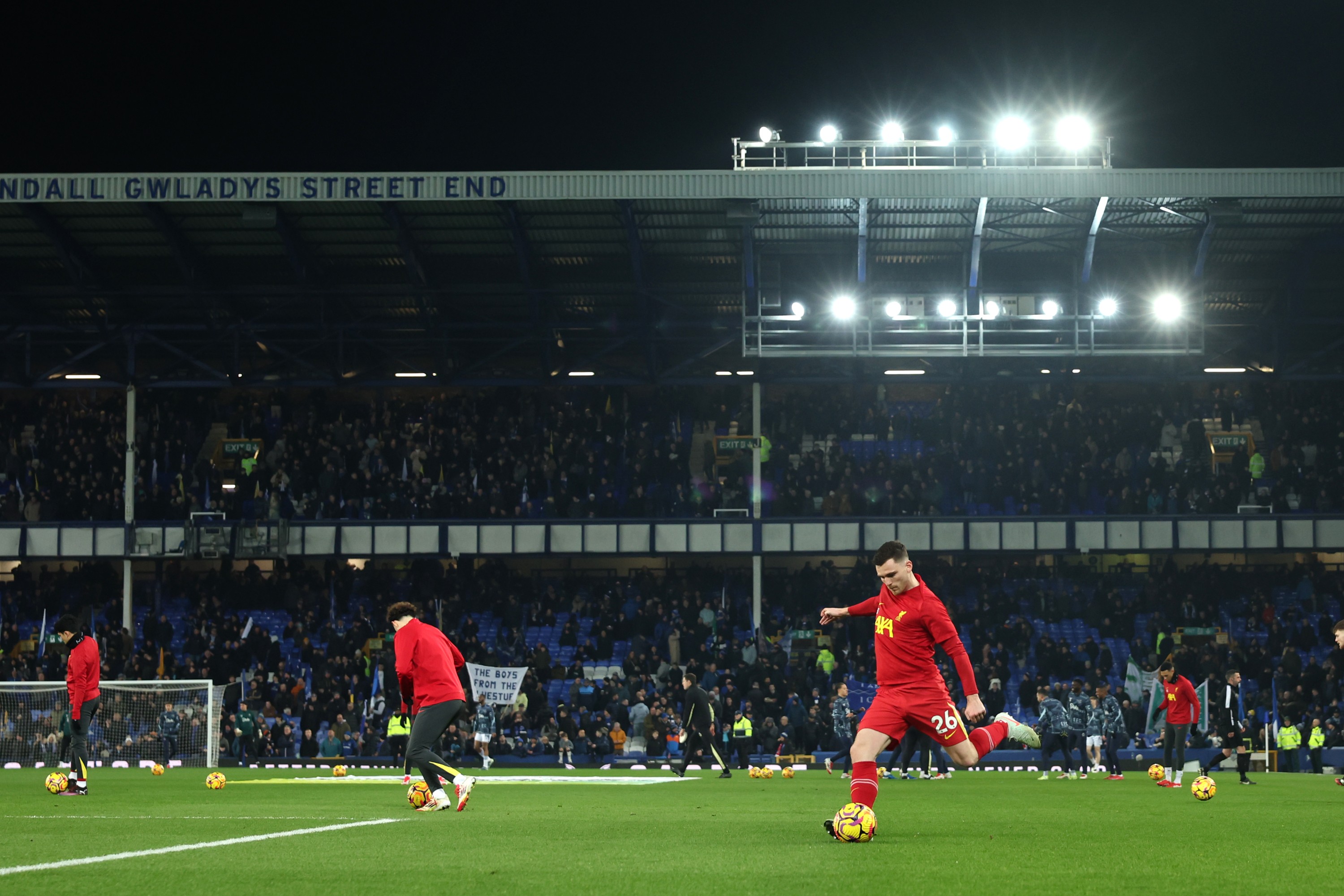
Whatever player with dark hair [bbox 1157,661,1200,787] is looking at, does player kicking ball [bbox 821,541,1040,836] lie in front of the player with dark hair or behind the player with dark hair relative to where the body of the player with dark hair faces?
in front

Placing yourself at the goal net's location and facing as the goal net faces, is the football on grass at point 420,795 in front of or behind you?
in front

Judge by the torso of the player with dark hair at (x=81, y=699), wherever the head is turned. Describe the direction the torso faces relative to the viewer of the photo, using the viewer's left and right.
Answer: facing to the left of the viewer

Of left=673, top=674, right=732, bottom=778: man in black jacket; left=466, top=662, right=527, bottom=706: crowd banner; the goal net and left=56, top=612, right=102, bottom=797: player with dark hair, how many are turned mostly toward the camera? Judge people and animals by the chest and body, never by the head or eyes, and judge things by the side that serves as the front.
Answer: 2

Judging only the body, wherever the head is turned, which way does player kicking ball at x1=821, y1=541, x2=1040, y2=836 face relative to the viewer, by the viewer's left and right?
facing the viewer and to the left of the viewer

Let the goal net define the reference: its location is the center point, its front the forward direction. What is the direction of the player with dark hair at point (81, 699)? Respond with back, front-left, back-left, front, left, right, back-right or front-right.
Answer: front

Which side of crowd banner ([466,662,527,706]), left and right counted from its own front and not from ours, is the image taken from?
front

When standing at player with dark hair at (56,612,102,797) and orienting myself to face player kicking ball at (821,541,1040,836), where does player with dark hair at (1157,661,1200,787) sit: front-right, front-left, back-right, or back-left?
front-left

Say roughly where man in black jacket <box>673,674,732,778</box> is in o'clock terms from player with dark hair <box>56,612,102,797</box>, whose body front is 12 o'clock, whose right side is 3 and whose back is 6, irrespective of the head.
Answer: The man in black jacket is roughly at 5 o'clock from the player with dark hair.

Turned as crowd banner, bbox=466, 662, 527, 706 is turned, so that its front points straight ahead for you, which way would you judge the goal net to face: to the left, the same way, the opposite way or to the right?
the same way

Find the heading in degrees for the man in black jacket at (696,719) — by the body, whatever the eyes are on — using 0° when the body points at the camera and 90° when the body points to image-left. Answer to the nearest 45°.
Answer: approximately 90°

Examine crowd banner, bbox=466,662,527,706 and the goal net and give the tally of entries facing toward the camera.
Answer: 2

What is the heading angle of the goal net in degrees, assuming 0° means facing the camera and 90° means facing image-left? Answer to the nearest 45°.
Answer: approximately 0°
